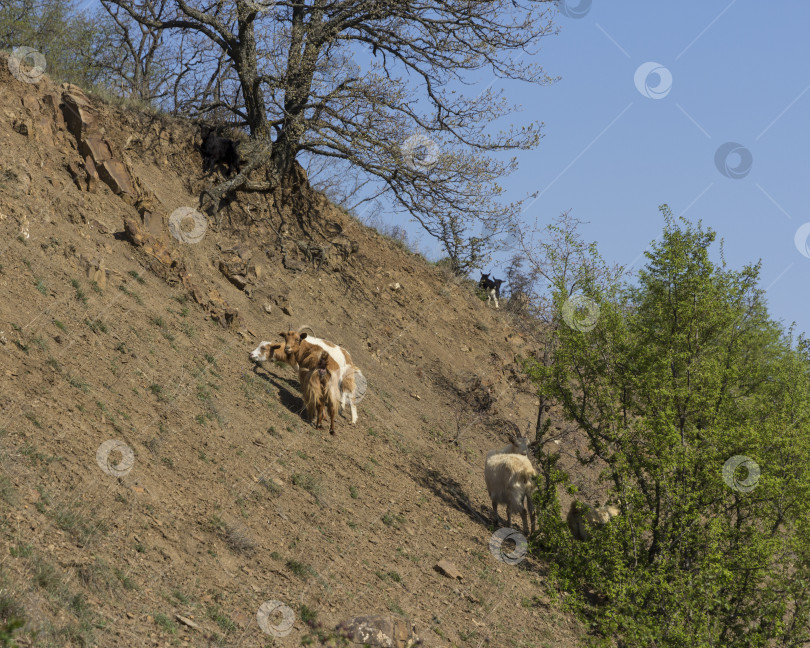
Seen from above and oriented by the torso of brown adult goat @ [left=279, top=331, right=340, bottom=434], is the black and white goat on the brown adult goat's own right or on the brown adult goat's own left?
on the brown adult goat's own right

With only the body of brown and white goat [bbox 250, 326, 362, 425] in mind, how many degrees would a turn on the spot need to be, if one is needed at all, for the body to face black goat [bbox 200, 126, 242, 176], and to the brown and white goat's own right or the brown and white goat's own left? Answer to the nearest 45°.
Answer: approximately 45° to the brown and white goat's own right

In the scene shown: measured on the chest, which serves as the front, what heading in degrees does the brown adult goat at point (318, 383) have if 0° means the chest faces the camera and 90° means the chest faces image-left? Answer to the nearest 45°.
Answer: approximately 135°

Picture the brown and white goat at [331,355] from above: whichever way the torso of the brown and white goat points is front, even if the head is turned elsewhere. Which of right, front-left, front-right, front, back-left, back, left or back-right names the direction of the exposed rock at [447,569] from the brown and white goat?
back-left

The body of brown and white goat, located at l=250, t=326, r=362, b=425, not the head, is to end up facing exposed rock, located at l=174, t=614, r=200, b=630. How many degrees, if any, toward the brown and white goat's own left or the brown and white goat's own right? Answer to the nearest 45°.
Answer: approximately 90° to the brown and white goat's own left

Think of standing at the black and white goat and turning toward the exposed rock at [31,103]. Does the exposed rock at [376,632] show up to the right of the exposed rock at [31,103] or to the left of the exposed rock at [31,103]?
left

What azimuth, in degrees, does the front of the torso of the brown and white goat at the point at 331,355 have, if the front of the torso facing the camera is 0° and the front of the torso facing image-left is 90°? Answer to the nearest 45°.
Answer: approximately 90°

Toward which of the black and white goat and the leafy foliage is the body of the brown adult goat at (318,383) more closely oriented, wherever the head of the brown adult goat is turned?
the black and white goat

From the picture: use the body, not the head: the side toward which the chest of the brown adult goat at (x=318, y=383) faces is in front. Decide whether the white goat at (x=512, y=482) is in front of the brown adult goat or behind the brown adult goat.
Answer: behind
